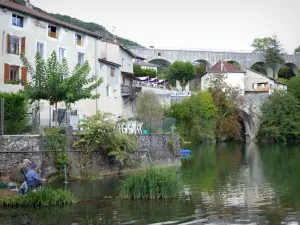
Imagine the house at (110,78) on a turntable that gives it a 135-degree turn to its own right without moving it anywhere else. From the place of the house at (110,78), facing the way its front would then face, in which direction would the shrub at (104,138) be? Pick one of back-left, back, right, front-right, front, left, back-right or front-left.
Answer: left

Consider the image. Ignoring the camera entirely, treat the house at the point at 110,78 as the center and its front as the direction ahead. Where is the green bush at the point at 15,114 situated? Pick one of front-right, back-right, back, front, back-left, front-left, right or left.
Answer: front-right

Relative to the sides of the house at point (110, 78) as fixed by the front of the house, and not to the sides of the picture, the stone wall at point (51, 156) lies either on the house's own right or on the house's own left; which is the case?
on the house's own right

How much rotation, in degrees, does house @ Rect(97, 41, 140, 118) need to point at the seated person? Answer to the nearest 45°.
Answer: approximately 45° to its right

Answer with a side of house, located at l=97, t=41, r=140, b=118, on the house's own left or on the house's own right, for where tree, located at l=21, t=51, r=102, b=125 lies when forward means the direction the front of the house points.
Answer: on the house's own right

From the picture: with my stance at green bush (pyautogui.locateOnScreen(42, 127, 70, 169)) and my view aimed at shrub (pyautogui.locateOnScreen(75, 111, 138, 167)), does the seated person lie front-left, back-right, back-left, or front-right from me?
back-right

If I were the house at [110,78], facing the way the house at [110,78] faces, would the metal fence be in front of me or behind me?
in front

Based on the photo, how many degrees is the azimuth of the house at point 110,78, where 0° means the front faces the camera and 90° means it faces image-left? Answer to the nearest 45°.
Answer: approximately 315°
